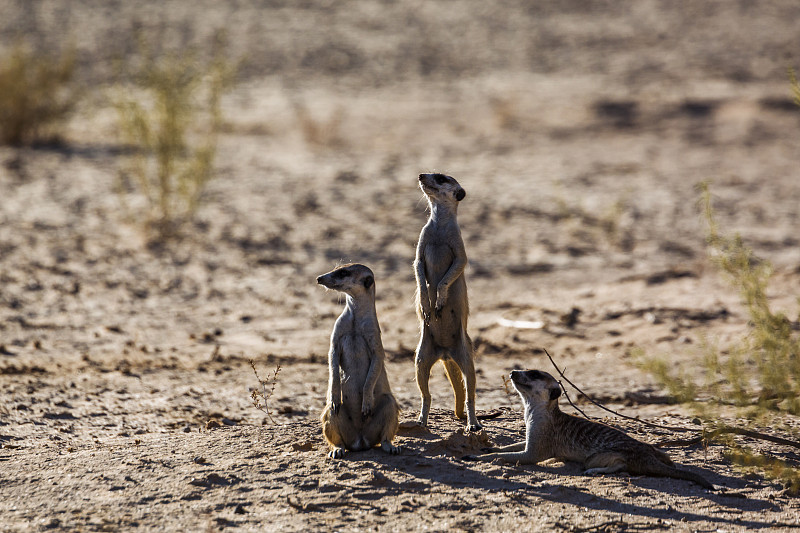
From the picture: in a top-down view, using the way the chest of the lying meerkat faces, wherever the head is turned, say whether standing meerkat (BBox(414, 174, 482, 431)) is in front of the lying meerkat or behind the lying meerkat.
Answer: in front

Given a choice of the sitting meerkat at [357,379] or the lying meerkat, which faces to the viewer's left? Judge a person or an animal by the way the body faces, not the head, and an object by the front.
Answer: the lying meerkat

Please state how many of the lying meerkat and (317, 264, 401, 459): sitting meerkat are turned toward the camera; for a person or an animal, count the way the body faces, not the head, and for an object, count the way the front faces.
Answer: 1

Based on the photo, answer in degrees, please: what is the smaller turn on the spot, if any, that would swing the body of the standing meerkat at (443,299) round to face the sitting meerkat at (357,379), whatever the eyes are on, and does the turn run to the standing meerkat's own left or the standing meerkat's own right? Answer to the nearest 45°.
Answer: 0° — it already faces it

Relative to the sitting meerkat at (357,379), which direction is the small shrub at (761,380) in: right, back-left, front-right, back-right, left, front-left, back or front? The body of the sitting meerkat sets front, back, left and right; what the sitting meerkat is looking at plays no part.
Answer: left

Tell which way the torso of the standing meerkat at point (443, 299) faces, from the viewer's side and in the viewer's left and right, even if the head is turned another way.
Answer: facing the viewer and to the left of the viewer

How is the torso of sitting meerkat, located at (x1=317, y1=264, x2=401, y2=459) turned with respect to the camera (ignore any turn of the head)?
toward the camera

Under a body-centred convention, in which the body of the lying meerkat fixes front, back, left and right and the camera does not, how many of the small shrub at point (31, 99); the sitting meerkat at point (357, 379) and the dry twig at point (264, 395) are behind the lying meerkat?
0

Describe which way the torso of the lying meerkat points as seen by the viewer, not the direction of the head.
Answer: to the viewer's left

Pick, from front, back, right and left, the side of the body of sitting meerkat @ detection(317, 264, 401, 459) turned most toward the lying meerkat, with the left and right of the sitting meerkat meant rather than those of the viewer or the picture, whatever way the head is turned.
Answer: left

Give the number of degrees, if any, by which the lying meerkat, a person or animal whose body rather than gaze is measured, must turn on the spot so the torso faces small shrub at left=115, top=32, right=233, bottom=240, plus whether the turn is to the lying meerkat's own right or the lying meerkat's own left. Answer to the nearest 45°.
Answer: approximately 45° to the lying meerkat's own right

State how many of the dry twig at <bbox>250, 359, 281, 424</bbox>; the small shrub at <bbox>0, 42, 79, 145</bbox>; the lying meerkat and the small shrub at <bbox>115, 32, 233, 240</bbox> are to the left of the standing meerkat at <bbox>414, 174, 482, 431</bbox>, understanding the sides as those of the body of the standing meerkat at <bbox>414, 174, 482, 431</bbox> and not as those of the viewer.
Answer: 1

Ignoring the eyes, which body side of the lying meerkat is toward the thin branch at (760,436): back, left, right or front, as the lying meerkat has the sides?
back

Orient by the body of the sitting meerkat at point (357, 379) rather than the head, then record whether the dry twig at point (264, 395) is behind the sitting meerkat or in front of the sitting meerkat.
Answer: behind

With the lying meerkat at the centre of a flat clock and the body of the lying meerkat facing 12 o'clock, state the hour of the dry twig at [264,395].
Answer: The dry twig is roughly at 1 o'clock from the lying meerkat.
